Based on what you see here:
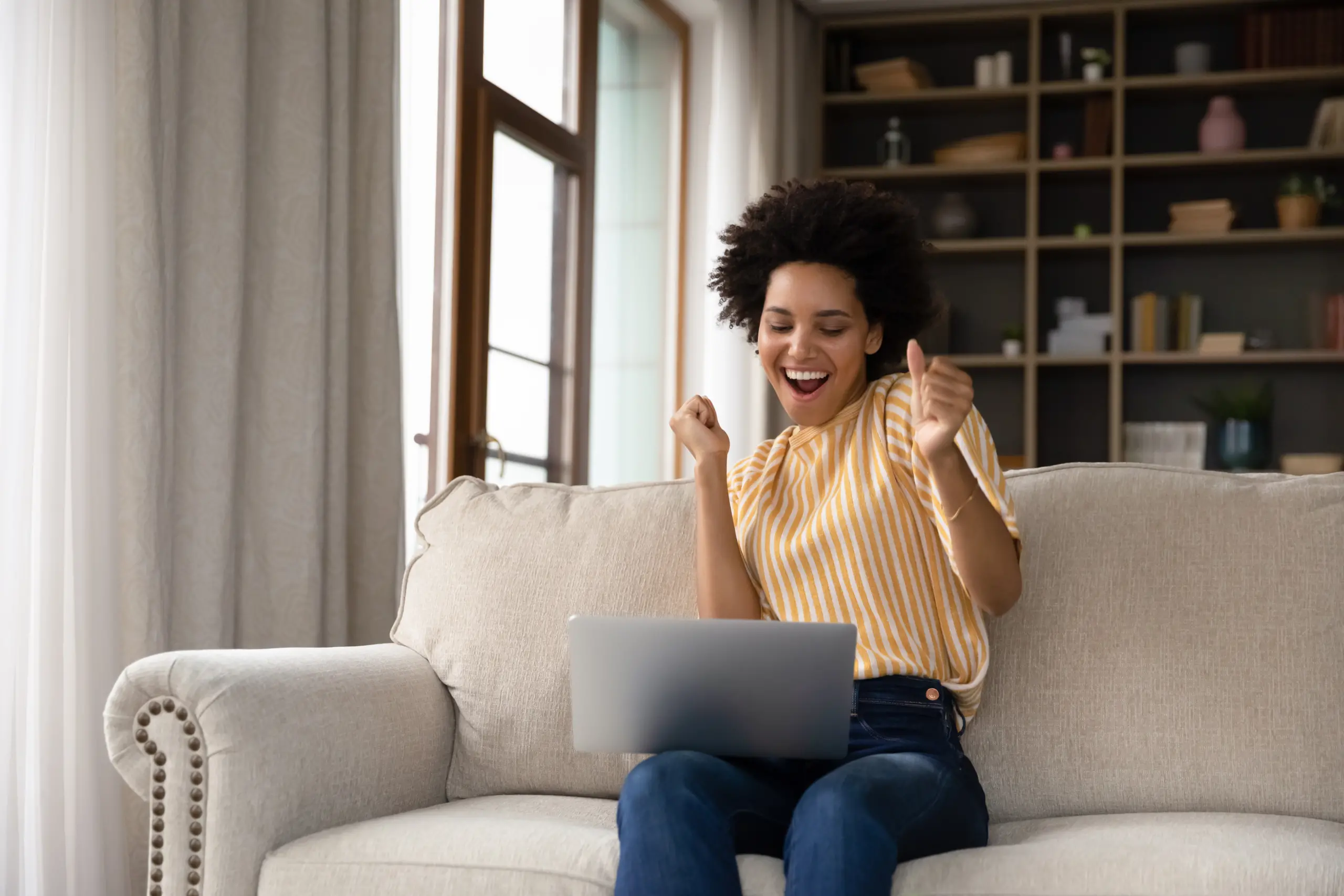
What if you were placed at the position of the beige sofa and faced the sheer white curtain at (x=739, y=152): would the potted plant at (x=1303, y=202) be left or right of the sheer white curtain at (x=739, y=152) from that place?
right

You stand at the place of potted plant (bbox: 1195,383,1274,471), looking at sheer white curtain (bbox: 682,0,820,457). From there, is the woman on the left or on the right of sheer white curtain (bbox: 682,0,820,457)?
left

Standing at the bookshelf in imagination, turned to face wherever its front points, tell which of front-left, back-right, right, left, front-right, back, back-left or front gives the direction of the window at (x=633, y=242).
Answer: front-right

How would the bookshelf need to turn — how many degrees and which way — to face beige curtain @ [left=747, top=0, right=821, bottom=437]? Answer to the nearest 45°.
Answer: approximately 45° to its right

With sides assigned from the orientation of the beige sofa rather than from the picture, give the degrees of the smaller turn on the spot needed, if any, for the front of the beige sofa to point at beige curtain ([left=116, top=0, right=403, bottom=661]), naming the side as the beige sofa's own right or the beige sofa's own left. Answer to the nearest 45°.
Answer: approximately 135° to the beige sofa's own right

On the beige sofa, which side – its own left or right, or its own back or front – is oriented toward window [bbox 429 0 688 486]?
back

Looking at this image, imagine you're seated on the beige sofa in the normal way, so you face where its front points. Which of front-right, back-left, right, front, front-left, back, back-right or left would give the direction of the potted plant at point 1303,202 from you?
back-left

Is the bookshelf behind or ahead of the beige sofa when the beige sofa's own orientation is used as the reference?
behind

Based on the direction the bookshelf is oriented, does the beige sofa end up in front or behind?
in front

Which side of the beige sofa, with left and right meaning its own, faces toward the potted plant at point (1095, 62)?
back

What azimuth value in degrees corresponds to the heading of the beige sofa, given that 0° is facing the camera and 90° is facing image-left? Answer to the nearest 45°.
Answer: approximately 0°

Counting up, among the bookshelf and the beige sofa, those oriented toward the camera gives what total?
2

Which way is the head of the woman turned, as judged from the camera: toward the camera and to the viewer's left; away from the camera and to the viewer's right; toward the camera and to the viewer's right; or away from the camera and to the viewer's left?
toward the camera and to the viewer's left

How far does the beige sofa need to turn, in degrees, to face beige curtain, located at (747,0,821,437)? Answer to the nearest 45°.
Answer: approximately 180°
